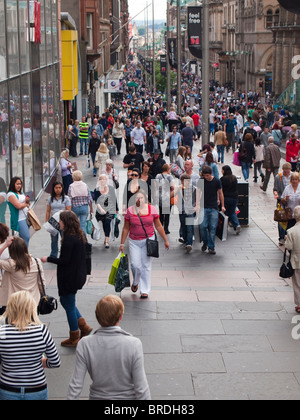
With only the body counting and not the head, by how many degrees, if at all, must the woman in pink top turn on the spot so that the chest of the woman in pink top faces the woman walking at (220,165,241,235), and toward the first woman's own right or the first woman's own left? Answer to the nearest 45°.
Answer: approximately 180°

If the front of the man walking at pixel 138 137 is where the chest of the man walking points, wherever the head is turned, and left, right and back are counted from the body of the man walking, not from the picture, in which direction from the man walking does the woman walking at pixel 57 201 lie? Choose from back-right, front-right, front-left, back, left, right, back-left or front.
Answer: front

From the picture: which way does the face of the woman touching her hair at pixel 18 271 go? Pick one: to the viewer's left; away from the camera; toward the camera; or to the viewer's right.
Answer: away from the camera

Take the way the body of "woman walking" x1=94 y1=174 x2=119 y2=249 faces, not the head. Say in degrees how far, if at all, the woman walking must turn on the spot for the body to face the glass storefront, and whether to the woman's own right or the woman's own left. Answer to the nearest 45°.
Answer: approximately 135° to the woman's own right

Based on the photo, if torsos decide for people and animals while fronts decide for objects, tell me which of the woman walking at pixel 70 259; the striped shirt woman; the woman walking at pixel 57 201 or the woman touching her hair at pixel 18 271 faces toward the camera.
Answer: the woman walking at pixel 57 201

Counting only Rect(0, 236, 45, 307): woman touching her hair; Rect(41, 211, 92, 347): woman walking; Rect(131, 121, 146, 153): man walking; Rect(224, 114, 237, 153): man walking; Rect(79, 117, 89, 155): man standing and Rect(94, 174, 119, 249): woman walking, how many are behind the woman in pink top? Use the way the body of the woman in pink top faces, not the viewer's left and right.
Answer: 4

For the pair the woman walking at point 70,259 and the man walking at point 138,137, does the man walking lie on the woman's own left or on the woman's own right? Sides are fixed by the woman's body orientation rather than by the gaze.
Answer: on the woman's own right

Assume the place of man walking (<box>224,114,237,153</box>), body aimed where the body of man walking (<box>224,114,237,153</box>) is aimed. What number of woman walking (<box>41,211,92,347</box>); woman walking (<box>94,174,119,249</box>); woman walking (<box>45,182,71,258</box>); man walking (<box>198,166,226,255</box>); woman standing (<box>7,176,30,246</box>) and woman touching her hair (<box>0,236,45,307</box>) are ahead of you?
6

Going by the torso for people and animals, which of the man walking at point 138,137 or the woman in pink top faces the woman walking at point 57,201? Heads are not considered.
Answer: the man walking

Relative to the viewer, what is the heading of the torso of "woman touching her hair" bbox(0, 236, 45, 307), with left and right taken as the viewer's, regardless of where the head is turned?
facing away from the viewer

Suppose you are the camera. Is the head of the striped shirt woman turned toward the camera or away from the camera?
away from the camera

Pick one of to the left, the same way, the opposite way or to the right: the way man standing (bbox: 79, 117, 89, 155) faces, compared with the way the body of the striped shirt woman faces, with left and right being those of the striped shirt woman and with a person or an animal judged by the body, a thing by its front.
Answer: the opposite way
